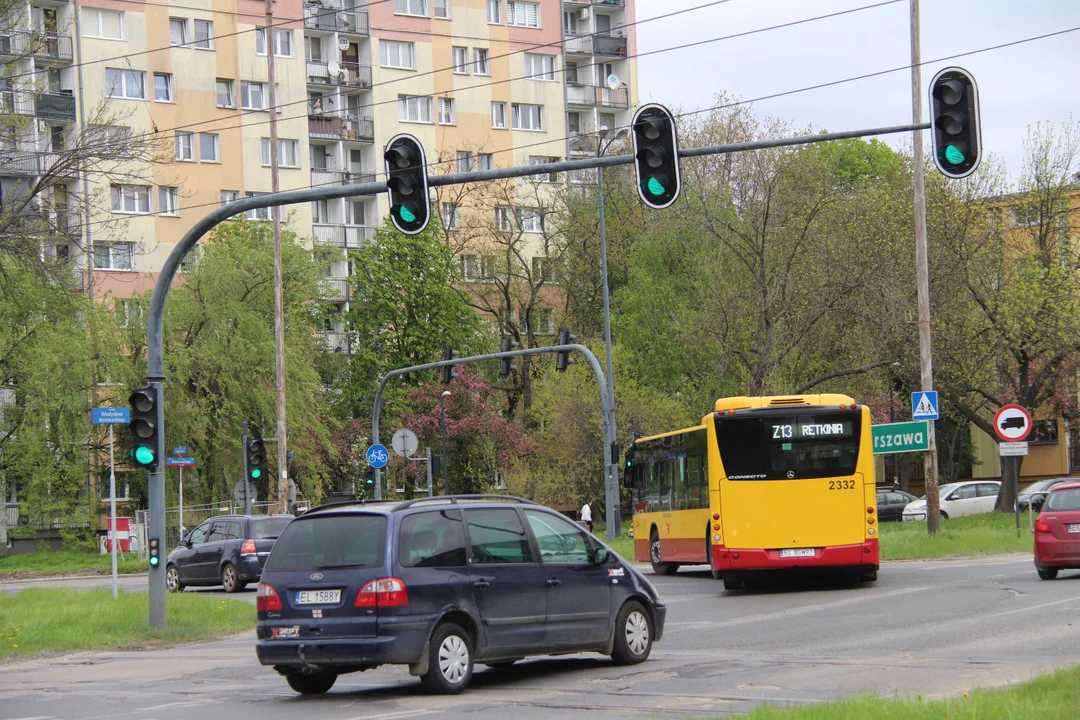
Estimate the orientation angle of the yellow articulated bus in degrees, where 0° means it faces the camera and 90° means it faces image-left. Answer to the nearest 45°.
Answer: approximately 135°

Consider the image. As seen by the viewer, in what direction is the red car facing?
away from the camera

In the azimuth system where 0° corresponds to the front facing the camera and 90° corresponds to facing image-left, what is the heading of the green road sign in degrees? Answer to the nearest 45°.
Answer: approximately 0°

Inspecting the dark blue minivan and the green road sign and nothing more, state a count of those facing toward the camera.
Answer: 1

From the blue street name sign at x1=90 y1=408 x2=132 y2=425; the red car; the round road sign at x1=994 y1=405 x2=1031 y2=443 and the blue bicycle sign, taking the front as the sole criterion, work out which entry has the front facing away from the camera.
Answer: the red car

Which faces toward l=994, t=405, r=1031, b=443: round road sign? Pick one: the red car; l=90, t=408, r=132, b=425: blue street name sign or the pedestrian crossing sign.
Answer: the red car

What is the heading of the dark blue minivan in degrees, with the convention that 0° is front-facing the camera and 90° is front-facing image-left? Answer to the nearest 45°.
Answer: approximately 225°

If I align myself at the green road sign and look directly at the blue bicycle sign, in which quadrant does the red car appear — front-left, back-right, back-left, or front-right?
back-left
